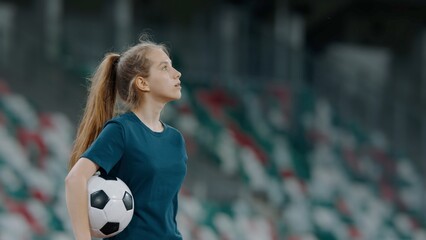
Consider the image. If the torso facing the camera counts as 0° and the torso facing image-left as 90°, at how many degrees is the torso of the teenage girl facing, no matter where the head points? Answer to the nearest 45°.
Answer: approximately 315°

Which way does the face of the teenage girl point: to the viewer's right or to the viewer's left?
to the viewer's right
